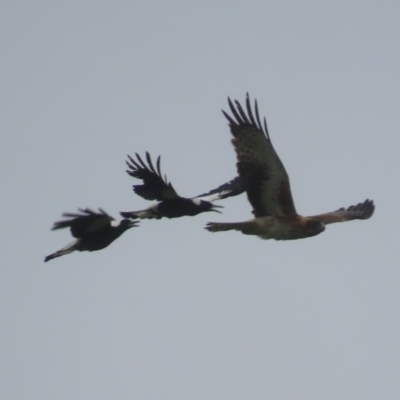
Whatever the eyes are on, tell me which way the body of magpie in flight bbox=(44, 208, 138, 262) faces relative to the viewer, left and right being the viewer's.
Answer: facing to the right of the viewer

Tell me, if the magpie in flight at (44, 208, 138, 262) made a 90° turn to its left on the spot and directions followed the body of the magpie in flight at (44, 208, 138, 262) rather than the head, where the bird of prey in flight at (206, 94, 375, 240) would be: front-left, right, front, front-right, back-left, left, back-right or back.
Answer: right
